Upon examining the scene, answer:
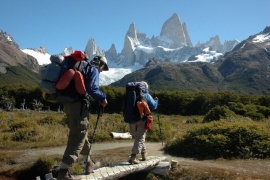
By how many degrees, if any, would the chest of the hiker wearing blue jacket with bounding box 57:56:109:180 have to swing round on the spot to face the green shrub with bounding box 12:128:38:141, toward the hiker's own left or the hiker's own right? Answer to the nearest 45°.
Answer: approximately 90° to the hiker's own left

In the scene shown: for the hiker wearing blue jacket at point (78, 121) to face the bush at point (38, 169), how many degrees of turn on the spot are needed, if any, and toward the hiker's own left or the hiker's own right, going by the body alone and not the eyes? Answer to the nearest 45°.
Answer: approximately 90° to the hiker's own left
